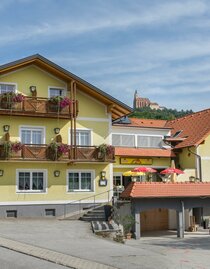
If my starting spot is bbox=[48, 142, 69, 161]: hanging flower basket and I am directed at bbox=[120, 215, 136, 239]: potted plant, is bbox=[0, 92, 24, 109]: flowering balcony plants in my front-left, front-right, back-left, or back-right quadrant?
back-right

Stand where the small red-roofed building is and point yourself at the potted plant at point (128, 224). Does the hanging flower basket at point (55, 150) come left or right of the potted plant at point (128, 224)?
right

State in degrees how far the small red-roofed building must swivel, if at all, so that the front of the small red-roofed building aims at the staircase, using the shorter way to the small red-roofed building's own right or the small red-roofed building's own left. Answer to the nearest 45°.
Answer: approximately 90° to the small red-roofed building's own right

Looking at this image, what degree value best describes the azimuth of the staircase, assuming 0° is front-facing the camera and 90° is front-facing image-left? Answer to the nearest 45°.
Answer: approximately 0°

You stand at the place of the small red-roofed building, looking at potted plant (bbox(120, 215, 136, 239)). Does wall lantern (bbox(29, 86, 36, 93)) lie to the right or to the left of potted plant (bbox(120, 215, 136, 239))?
right

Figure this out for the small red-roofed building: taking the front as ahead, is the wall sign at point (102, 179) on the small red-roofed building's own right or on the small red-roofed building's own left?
on the small red-roofed building's own right

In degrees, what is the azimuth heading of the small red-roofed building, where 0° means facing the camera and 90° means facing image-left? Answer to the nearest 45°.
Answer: approximately 0°
